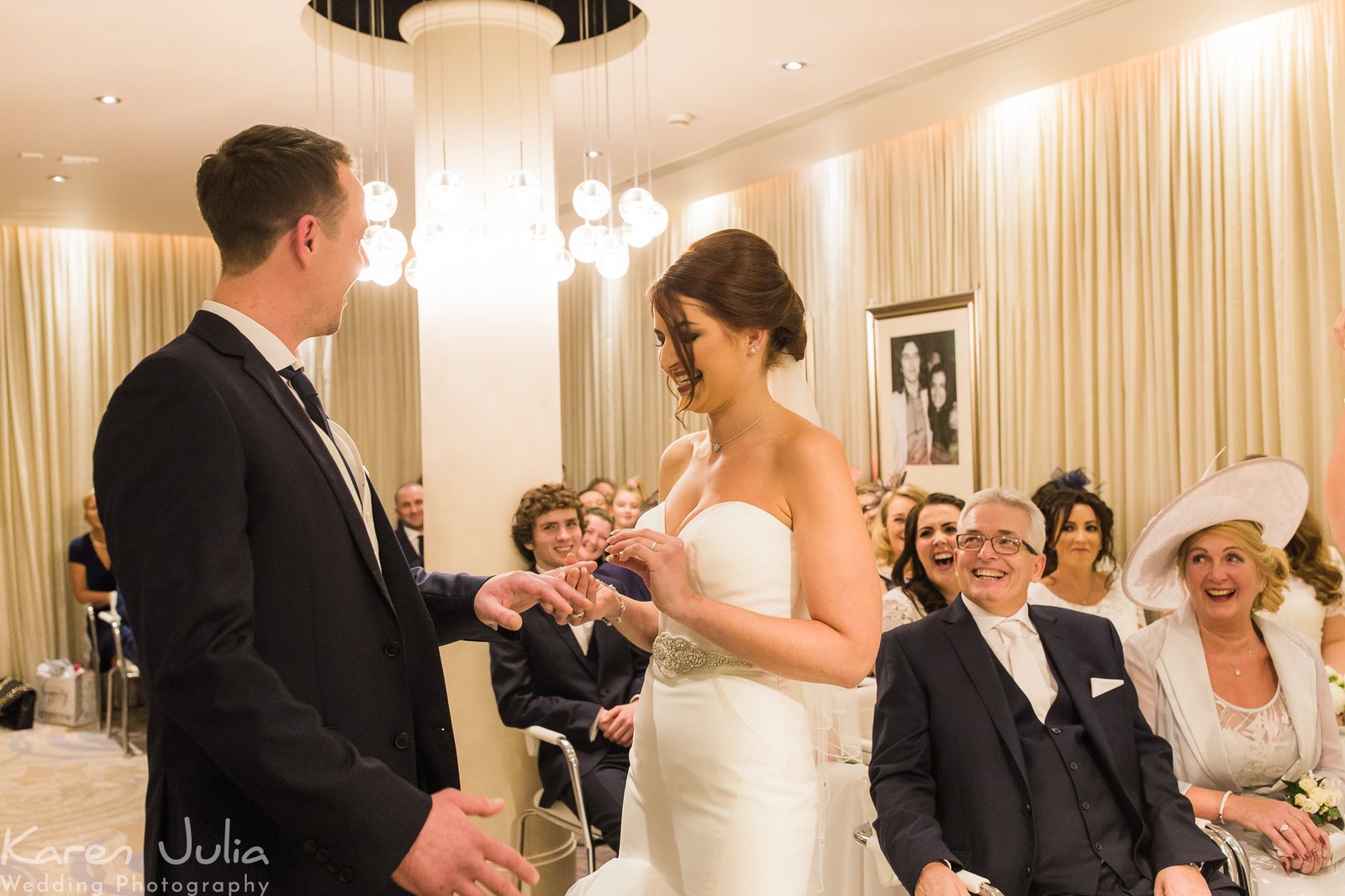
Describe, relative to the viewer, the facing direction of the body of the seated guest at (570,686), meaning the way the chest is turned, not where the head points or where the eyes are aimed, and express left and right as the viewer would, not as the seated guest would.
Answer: facing the viewer and to the right of the viewer

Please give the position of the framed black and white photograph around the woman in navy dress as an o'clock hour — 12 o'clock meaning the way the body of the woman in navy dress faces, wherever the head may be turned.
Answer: The framed black and white photograph is roughly at 12 o'clock from the woman in navy dress.

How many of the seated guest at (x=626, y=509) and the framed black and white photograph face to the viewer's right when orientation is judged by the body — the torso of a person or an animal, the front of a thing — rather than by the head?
0

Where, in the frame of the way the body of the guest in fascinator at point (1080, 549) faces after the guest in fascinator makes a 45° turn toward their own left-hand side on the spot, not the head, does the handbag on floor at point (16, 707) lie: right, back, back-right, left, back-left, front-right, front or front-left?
back-right

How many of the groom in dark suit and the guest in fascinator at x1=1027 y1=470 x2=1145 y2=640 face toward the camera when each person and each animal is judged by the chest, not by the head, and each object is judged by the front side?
1

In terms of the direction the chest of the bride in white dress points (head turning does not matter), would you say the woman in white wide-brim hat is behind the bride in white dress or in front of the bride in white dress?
behind

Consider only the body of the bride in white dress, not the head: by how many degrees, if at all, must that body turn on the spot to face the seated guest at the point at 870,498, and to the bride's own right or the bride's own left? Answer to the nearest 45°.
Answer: approximately 135° to the bride's own right

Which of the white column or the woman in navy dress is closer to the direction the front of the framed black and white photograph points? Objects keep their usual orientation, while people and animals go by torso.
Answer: the white column

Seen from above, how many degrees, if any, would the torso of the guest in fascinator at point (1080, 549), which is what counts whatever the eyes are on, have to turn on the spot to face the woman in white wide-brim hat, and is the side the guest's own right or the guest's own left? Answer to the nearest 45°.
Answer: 0° — they already face them

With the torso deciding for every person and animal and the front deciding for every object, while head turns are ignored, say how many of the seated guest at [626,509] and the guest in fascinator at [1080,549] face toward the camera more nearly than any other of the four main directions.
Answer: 2
